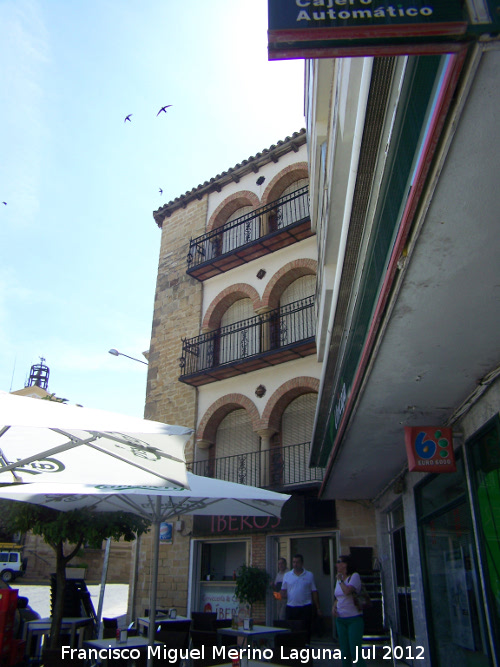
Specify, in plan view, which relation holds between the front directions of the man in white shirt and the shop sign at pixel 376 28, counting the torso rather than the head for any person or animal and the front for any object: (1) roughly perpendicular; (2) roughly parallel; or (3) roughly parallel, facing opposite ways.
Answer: roughly parallel

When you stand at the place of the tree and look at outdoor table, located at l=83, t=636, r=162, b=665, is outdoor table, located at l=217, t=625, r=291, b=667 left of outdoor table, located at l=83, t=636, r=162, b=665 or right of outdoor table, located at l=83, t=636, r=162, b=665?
left

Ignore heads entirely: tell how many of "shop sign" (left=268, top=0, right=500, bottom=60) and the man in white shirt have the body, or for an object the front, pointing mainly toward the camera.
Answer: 2

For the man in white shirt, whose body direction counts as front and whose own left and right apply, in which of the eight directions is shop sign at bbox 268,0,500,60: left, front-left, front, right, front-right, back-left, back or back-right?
front

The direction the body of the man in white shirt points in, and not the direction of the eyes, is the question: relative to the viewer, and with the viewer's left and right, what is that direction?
facing the viewer

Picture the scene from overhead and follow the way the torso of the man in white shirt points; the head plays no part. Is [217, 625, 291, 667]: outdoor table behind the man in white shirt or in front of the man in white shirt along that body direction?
in front

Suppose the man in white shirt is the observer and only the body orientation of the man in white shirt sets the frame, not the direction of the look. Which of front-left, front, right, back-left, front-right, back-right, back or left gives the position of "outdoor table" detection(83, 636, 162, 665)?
front-right

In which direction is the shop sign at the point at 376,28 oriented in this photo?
toward the camera

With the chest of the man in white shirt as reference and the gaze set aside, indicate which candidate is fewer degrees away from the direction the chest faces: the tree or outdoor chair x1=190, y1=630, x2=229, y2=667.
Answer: the outdoor chair

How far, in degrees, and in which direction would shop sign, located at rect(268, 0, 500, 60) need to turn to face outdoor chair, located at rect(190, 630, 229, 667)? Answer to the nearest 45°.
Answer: approximately 135° to its right

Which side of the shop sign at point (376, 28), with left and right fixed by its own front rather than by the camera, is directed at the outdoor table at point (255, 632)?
back

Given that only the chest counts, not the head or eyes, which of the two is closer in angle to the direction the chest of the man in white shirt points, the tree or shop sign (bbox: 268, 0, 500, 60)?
the shop sign

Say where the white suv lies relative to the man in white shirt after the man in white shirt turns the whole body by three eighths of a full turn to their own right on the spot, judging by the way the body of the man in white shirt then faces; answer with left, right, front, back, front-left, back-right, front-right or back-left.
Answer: front

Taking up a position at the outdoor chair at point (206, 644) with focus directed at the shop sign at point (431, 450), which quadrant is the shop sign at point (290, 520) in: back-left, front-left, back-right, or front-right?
back-left
